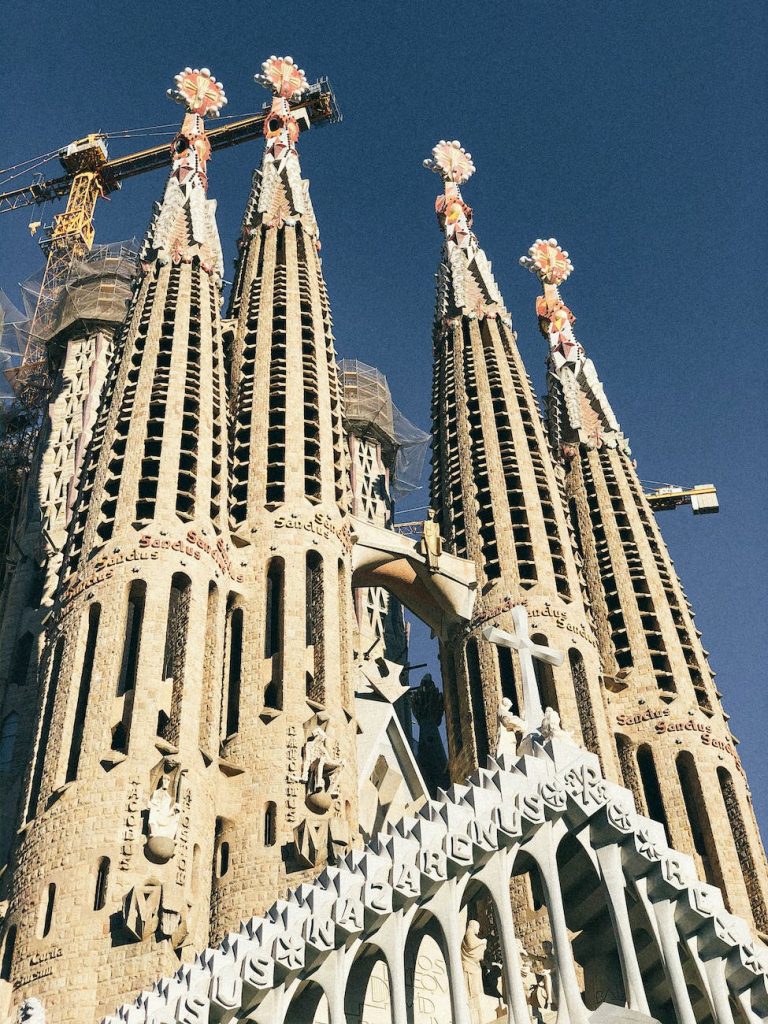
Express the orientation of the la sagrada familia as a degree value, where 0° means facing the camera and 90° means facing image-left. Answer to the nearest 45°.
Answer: approximately 315°
